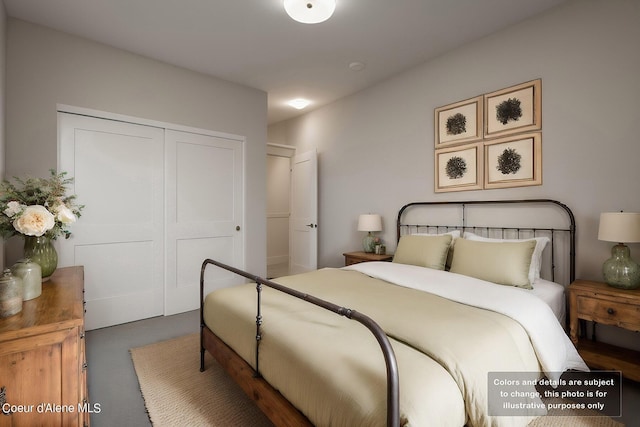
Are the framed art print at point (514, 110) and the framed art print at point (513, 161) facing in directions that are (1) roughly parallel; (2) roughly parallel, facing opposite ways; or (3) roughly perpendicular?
roughly parallel

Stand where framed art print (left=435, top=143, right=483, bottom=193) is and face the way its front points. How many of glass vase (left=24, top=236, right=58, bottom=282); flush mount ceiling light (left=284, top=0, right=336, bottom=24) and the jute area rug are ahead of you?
3

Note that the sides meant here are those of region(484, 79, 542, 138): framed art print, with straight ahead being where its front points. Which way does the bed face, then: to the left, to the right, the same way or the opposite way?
the same way

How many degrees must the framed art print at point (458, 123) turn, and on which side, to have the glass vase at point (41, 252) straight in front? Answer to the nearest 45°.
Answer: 0° — it already faces it

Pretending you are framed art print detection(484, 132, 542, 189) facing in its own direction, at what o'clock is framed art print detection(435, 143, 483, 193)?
framed art print detection(435, 143, 483, 193) is roughly at 2 o'clock from framed art print detection(484, 132, 542, 189).

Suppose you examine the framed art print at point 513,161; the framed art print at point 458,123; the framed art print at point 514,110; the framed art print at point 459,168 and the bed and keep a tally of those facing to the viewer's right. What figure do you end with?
0

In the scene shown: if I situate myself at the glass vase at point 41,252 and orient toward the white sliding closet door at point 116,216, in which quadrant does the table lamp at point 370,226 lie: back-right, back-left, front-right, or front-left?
front-right

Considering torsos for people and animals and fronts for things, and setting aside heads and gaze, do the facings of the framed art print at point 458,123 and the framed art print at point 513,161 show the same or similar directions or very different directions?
same or similar directions

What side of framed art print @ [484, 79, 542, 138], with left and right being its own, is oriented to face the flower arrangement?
front

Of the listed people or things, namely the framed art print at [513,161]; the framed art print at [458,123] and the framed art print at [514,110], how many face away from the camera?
0

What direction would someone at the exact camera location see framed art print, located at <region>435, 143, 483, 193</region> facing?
facing the viewer and to the left of the viewer

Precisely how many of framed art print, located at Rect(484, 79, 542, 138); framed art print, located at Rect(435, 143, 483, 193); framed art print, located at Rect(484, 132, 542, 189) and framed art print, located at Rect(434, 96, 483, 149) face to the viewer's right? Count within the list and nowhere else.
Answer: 0

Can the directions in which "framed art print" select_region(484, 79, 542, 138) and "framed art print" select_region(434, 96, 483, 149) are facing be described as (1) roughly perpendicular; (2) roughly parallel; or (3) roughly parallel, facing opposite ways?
roughly parallel

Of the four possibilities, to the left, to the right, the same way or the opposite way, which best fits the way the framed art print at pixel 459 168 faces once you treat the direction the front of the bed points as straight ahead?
the same way

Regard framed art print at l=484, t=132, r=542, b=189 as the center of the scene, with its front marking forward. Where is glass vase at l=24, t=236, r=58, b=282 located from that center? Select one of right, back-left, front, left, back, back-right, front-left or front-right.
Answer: front

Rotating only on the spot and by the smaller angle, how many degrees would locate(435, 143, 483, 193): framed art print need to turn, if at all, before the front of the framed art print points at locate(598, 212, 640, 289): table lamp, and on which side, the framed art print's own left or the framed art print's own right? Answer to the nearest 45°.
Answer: approximately 90° to the framed art print's own left
